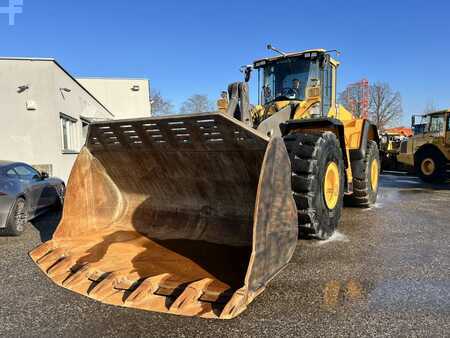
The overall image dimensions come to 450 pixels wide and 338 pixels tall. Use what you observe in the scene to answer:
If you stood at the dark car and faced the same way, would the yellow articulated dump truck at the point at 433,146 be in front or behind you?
in front

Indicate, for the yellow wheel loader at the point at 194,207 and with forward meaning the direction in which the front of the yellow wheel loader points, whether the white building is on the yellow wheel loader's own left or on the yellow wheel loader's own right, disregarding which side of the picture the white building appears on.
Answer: on the yellow wheel loader's own right

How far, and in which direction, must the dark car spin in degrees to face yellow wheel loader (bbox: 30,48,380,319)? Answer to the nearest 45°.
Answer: approximately 90° to its right

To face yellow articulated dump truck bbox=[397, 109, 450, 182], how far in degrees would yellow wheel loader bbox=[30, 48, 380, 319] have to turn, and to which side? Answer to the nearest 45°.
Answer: approximately 180°

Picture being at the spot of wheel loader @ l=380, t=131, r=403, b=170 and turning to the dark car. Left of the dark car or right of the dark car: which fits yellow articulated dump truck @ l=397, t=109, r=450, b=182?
left

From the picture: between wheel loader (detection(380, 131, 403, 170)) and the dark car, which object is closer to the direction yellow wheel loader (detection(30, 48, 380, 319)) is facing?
the dark car

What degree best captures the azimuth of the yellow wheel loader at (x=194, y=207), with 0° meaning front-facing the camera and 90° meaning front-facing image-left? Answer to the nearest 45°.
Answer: approximately 45°

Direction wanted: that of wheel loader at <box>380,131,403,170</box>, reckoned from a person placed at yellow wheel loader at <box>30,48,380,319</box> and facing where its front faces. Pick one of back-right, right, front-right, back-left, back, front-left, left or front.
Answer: back

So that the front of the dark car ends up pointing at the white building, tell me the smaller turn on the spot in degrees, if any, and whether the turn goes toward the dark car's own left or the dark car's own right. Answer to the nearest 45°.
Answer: approximately 45° to the dark car's own left

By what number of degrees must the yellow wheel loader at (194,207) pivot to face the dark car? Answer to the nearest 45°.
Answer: approximately 90° to its right
